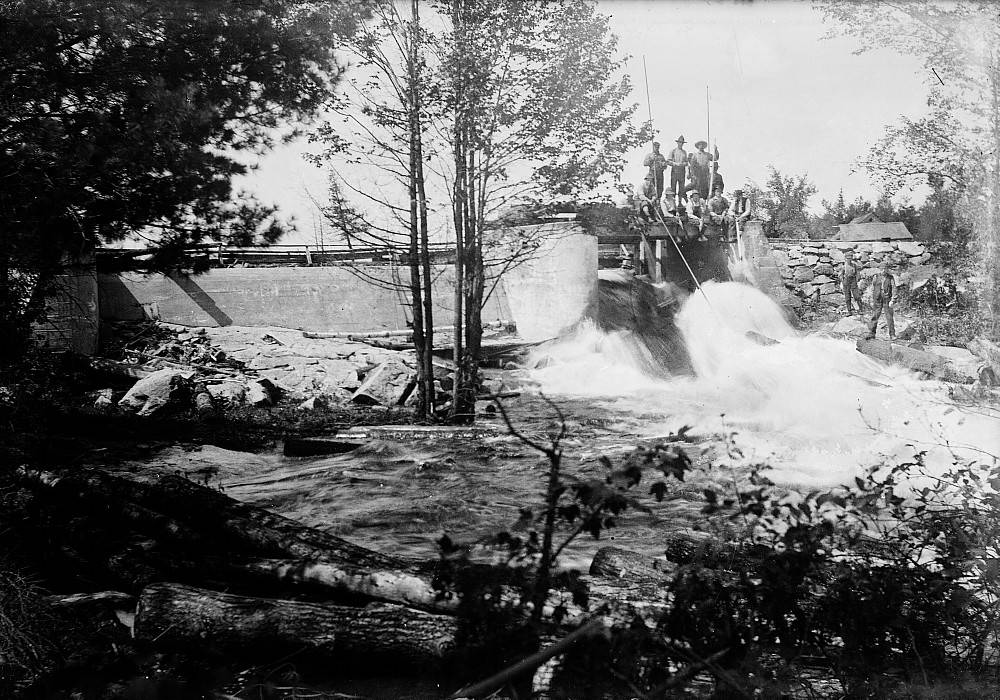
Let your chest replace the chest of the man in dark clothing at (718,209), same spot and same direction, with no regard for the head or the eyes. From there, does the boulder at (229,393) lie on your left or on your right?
on your right

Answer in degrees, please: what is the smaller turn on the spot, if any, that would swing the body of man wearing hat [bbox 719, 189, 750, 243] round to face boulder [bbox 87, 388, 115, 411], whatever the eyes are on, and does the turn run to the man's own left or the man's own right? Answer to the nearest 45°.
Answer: approximately 45° to the man's own right

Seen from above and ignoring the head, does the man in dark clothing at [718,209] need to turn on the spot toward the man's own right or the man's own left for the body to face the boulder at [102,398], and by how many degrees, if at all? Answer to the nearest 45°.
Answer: approximately 90° to the man's own right

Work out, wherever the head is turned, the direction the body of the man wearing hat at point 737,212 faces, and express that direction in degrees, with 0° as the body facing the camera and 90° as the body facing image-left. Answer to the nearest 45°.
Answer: approximately 45°

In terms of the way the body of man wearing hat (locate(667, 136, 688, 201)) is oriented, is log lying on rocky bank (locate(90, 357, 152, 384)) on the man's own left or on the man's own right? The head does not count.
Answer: on the man's own right
